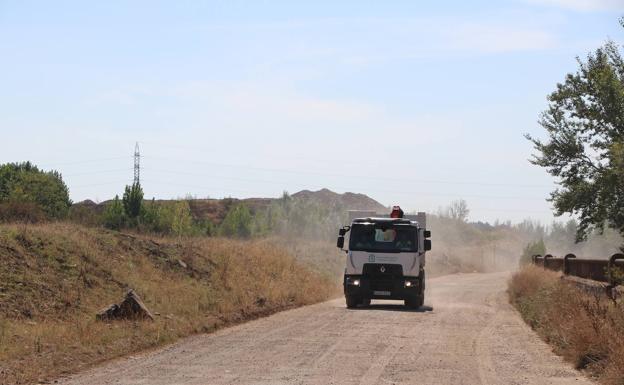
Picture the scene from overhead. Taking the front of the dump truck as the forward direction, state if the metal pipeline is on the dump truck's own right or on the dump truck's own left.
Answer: on the dump truck's own left

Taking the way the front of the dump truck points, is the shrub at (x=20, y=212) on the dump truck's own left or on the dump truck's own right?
on the dump truck's own right

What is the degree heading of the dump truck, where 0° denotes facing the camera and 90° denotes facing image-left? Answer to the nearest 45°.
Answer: approximately 0°

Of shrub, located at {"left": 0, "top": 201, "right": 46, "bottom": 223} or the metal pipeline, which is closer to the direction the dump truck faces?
the metal pipeline
